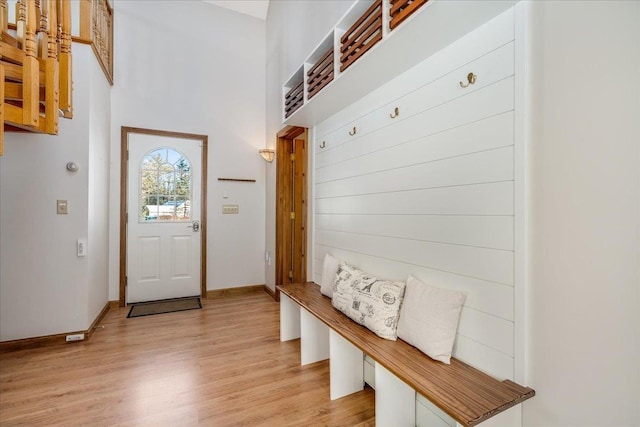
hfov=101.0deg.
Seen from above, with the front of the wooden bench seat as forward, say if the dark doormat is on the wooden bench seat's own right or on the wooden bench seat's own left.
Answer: on the wooden bench seat's own right

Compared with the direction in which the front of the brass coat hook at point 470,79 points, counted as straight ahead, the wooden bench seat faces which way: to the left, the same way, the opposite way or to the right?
the same way

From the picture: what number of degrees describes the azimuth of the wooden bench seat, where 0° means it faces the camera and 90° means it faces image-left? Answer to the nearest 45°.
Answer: approximately 45°

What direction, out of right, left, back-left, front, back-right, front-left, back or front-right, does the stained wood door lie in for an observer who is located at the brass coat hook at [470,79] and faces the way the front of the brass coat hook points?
right

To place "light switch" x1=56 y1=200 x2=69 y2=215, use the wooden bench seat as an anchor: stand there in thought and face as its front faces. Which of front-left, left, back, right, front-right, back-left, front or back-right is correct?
front-right

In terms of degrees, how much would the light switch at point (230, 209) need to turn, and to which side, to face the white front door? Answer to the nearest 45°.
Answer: approximately 90° to its right

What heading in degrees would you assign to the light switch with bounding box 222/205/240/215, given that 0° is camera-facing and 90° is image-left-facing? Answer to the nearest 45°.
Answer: approximately 0°

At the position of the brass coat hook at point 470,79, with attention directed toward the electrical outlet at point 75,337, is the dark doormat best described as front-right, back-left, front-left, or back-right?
front-right

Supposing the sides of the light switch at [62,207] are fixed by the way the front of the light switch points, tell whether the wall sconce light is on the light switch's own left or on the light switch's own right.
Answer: on the light switch's own left

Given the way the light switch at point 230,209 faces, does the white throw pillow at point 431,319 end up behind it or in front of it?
in front
